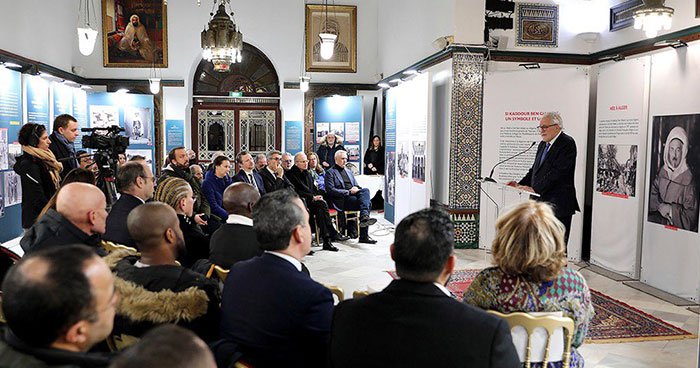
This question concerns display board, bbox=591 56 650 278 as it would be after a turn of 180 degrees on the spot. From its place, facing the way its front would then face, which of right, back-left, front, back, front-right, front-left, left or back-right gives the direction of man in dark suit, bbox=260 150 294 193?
back-left

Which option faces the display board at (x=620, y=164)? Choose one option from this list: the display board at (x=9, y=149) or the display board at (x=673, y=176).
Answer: the display board at (x=9, y=149)

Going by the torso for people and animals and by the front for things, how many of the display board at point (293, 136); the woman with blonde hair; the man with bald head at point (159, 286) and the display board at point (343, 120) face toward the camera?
2

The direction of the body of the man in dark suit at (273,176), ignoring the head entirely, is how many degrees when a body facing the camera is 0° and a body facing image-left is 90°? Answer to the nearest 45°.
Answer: approximately 315°

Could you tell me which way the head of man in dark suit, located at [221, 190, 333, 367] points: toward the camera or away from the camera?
away from the camera

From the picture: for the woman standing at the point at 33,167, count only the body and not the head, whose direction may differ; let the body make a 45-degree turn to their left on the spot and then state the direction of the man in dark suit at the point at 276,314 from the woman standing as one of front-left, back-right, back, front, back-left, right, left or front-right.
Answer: back-right

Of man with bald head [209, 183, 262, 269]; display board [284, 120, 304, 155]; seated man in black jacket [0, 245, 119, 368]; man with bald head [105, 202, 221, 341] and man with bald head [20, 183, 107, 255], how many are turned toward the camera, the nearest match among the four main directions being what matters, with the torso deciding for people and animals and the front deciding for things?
1

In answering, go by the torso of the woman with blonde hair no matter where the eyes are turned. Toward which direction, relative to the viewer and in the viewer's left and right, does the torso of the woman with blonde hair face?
facing away from the viewer

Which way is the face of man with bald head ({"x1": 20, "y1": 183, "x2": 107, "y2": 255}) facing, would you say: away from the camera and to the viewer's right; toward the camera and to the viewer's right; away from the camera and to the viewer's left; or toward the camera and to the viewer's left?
away from the camera and to the viewer's right

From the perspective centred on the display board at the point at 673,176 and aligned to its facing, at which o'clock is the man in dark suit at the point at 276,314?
The man in dark suit is roughly at 11 o'clock from the display board.

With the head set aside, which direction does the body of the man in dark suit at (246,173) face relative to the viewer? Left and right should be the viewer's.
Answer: facing the viewer and to the right of the viewer

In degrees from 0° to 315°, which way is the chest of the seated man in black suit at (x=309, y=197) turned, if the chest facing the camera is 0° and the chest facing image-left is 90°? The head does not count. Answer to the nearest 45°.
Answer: approximately 315°

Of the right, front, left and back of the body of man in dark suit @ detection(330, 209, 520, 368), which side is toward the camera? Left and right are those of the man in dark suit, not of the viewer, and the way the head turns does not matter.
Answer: back

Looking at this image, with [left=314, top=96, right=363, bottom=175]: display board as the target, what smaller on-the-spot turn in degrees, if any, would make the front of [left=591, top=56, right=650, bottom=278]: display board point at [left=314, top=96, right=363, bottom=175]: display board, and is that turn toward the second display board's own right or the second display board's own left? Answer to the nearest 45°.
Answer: approximately 90° to the second display board's own right

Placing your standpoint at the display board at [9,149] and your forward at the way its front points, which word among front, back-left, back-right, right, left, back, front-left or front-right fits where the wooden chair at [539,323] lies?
front-right

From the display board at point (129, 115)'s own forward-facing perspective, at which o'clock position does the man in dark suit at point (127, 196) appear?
The man in dark suit is roughly at 12 o'clock from the display board.
